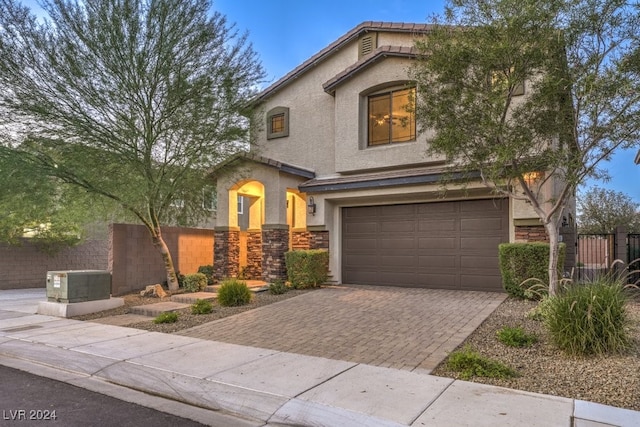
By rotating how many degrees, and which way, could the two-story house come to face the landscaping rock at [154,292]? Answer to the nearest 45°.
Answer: approximately 45° to its right

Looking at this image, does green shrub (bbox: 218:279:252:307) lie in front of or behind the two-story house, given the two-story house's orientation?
in front

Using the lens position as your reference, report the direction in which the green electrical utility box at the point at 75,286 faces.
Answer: facing the viewer and to the left of the viewer

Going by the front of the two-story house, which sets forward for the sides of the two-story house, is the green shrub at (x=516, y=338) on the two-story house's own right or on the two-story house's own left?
on the two-story house's own left

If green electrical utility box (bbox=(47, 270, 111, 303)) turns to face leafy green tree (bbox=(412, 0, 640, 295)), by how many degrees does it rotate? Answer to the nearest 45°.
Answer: approximately 90° to its left

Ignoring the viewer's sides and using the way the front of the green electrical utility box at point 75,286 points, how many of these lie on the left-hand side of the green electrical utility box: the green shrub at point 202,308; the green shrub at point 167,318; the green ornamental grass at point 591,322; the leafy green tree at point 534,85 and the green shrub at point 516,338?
5

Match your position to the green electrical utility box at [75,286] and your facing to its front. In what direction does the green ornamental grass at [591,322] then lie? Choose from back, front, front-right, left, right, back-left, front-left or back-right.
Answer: left

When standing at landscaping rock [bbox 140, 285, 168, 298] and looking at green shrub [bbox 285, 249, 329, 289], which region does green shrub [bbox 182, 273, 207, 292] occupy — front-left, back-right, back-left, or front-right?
front-left

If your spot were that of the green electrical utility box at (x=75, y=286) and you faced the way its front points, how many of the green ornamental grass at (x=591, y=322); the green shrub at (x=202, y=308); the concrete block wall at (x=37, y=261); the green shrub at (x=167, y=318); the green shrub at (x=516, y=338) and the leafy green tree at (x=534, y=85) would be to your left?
5

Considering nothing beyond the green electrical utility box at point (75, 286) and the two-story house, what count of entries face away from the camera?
0

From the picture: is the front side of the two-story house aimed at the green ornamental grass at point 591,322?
no

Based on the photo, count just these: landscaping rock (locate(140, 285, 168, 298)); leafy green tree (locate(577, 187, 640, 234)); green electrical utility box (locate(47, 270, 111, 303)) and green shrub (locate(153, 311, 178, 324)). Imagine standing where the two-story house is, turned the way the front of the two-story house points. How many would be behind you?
1

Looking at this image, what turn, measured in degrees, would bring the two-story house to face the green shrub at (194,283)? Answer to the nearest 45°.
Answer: approximately 45° to its right

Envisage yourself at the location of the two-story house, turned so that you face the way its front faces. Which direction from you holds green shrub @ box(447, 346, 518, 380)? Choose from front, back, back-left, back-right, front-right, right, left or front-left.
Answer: front-left

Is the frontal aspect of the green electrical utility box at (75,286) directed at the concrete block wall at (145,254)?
no

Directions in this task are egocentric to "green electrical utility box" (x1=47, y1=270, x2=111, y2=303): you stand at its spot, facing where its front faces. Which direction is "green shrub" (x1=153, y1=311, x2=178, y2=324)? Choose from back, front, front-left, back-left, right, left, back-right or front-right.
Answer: left

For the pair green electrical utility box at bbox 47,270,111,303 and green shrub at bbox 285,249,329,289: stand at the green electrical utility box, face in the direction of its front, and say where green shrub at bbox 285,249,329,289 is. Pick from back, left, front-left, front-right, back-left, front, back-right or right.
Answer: back-left

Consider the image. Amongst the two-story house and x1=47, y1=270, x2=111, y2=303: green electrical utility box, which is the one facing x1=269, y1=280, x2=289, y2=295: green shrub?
the two-story house

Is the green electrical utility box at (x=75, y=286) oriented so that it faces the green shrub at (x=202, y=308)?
no

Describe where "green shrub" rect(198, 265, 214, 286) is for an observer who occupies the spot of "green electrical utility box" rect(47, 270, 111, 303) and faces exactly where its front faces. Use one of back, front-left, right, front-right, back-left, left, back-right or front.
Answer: back
